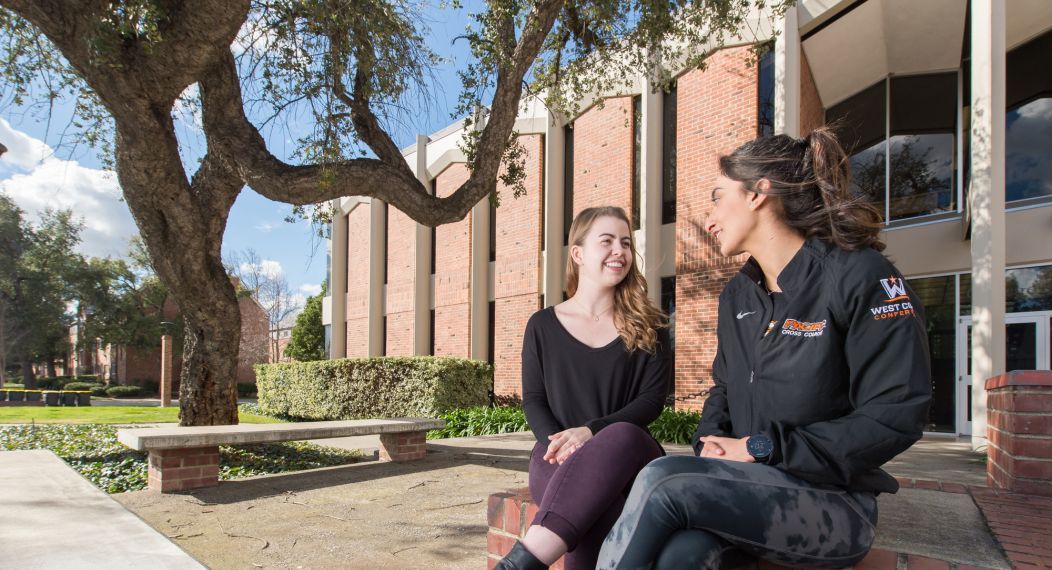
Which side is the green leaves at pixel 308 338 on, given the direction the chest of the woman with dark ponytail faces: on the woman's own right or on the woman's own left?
on the woman's own right

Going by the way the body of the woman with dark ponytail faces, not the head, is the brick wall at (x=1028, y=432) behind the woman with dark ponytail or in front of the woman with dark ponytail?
behind

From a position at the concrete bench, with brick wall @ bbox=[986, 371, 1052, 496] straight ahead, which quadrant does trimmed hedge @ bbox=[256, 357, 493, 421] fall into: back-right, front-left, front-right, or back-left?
back-left

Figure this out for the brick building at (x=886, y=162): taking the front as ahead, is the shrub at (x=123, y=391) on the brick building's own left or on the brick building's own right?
on the brick building's own right

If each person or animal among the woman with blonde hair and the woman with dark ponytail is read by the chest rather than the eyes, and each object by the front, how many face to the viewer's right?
0

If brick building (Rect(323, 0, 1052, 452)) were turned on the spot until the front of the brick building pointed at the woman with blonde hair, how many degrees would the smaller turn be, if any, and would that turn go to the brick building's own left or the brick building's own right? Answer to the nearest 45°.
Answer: approximately 45° to the brick building's own left

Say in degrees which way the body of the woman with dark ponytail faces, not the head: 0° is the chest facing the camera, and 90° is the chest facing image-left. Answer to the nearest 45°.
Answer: approximately 45°

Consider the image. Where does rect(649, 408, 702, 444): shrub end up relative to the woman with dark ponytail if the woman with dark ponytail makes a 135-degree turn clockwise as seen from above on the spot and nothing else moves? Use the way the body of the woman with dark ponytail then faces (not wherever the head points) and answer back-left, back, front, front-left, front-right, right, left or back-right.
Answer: front

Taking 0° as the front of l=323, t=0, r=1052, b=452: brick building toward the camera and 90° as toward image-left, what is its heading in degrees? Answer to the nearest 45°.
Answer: approximately 45°

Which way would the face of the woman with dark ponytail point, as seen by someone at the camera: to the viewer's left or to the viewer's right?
to the viewer's left

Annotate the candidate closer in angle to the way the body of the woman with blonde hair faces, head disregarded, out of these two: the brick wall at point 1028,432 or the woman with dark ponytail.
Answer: the woman with dark ponytail

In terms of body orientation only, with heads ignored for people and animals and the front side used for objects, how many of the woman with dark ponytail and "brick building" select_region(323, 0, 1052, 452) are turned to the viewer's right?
0

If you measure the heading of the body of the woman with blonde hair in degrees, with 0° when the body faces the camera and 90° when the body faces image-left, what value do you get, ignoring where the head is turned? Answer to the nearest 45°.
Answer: approximately 0°
